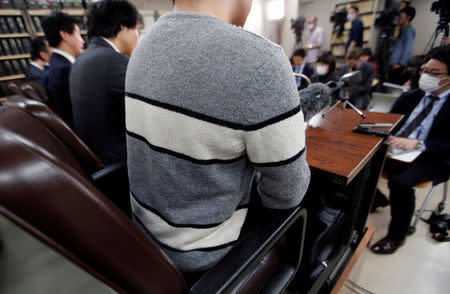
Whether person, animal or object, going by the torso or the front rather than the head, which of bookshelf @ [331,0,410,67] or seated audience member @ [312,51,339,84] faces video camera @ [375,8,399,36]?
the bookshelf

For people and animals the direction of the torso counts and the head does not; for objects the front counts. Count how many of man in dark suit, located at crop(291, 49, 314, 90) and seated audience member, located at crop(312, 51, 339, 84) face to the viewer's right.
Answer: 0

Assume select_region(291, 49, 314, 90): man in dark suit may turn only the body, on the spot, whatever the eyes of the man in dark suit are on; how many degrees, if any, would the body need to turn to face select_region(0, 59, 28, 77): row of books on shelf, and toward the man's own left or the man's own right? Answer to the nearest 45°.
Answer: approximately 45° to the man's own right

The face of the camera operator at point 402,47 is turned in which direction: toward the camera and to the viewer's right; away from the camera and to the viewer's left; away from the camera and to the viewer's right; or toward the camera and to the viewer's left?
toward the camera and to the viewer's left

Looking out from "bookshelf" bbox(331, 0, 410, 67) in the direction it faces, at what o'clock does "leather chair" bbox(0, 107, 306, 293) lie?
The leather chair is roughly at 12 o'clock from the bookshelf.

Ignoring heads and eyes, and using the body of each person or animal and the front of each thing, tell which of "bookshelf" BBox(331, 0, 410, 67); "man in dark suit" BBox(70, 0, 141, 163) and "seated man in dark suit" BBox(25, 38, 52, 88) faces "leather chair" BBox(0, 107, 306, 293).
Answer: the bookshelf

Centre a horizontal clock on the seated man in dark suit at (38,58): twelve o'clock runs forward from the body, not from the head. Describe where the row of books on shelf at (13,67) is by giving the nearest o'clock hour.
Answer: The row of books on shelf is roughly at 8 o'clock from the seated man in dark suit.

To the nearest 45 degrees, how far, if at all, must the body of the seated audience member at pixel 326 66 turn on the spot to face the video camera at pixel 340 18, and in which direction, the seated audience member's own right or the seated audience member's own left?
approximately 135° to the seated audience member's own right

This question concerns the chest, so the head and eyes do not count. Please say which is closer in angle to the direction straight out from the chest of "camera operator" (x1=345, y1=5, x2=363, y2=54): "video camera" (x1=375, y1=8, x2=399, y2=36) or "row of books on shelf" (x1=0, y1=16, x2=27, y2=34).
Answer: the row of books on shelf
